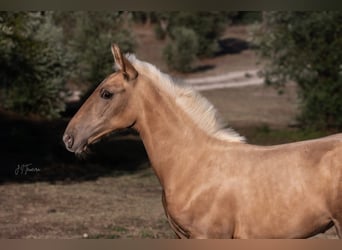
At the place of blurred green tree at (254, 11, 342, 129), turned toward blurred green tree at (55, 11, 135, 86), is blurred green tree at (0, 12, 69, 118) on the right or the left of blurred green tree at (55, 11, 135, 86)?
left

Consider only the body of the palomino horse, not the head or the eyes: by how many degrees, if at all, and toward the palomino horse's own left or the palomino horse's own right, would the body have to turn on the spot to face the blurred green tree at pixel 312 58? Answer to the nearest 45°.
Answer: approximately 90° to the palomino horse's own right

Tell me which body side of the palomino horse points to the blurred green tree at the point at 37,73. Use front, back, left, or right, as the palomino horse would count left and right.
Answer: right

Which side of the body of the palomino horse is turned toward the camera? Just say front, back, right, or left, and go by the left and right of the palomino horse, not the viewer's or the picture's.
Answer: left

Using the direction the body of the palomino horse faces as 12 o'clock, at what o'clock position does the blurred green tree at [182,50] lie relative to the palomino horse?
The blurred green tree is roughly at 3 o'clock from the palomino horse.

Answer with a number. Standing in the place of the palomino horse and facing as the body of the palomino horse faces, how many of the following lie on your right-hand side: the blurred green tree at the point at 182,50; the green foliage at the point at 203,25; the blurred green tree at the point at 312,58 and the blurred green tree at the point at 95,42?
4

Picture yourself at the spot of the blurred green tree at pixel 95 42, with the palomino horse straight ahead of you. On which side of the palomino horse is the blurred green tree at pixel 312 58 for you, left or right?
left

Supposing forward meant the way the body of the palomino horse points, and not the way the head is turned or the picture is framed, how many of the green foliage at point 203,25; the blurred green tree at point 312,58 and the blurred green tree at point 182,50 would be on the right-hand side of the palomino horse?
3

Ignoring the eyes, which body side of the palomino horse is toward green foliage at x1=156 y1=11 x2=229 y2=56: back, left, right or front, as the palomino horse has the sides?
right
